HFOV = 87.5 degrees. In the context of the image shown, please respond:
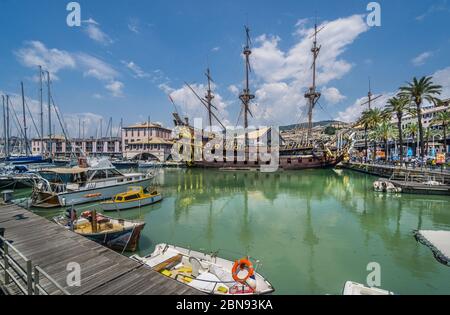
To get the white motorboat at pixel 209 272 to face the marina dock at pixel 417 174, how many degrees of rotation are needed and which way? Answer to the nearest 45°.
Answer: approximately 90° to its left

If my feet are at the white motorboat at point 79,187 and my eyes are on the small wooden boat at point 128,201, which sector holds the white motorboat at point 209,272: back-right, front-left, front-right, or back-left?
front-right

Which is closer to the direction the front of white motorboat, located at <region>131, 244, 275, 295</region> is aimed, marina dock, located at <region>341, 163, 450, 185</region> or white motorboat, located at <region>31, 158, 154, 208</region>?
the marina dock

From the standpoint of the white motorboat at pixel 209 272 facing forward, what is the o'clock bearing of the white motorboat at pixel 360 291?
the white motorboat at pixel 360 291 is roughly at 11 o'clock from the white motorboat at pixel 209 272.

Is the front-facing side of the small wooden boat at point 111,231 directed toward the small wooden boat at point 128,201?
no

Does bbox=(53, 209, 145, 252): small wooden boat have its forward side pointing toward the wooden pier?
no

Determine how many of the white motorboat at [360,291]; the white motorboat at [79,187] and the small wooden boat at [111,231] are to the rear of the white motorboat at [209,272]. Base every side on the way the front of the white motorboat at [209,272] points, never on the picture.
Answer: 2

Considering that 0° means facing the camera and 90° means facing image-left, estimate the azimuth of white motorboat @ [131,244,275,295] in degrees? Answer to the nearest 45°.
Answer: approximately 315°

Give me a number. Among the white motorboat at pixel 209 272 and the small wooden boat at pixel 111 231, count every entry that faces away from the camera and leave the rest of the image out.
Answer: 0

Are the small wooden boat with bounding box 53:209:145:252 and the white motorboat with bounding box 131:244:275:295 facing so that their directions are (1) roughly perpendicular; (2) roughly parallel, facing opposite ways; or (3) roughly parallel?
roughly parallel

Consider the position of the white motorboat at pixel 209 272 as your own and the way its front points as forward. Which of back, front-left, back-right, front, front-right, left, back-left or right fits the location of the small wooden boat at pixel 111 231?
back

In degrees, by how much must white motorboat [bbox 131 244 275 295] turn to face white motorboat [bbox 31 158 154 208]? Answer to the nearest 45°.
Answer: approximately 180°

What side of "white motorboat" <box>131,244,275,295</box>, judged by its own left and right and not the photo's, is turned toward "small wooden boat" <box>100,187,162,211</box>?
back

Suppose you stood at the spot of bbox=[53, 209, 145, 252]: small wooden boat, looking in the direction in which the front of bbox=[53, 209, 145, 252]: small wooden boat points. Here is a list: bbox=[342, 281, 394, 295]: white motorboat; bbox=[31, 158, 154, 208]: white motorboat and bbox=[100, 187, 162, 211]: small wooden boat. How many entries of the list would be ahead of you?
1
